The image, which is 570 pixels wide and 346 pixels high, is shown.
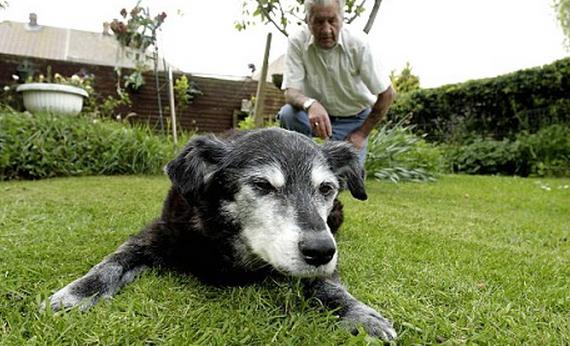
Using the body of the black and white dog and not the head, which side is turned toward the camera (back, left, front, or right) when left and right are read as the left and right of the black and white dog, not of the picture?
front

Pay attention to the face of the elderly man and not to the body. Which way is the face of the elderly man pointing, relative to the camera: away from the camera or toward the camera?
toward the camera

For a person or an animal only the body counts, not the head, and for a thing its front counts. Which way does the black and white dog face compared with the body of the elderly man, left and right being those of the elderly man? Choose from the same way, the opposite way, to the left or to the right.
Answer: the same way

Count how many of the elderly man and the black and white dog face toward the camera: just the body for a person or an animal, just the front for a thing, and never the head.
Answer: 2

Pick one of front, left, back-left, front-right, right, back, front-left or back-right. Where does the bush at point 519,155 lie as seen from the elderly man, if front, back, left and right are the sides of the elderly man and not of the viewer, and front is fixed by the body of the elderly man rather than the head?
back-left

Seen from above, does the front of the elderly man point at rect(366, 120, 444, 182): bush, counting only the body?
no

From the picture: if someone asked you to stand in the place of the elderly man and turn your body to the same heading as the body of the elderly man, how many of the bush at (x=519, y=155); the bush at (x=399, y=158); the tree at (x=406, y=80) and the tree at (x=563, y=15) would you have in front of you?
0

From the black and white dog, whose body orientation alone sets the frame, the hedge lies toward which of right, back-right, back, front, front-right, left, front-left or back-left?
back-left

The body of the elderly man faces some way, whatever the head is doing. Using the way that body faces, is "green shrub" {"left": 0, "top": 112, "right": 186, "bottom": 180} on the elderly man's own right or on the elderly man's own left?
on the elderly man's own right

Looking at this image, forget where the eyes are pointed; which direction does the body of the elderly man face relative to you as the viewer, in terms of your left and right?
facing the viewer

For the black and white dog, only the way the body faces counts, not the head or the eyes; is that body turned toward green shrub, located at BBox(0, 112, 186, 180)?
no

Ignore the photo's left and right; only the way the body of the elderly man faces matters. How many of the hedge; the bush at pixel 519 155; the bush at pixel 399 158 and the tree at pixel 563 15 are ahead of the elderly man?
0

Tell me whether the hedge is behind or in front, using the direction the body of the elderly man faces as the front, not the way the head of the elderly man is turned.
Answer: behind

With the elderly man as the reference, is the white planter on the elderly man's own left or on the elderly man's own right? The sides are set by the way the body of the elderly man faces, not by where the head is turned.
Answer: on the elderly man's own right

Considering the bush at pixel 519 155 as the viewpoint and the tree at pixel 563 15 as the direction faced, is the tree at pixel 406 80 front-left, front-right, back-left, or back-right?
front-left

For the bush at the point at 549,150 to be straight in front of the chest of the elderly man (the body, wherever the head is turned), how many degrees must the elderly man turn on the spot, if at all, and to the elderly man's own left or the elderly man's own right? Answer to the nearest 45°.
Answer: approximately 135° to the elderly man's own left

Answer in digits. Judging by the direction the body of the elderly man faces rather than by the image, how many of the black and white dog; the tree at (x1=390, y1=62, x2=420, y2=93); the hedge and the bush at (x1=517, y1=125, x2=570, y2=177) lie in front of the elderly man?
1

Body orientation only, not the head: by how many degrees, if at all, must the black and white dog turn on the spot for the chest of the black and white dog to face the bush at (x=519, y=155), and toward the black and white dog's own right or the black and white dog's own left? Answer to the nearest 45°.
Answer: approximately 135° to the black and white dog's own left
